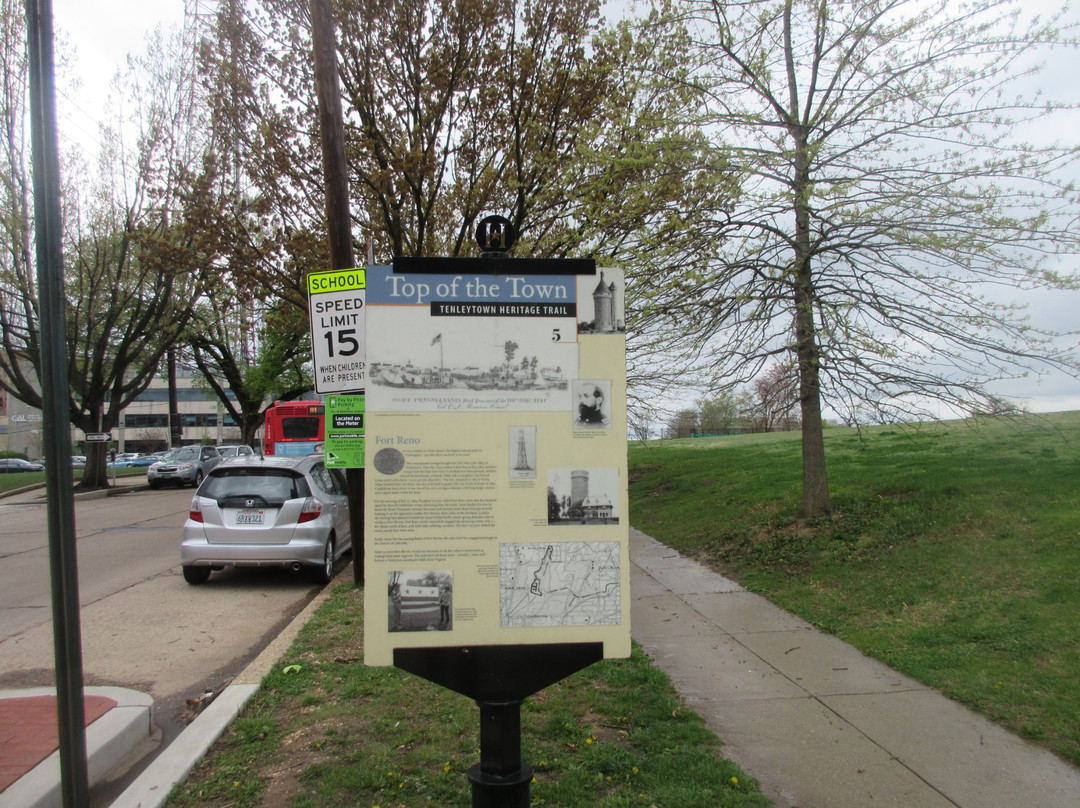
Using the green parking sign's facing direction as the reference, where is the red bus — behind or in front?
behind

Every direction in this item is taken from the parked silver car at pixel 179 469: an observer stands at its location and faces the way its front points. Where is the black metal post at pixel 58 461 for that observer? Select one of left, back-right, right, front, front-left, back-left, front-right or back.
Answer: front-left

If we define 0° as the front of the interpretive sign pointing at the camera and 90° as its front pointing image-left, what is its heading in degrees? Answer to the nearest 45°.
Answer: approximately 0°

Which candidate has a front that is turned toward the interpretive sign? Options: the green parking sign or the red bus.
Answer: the green parking sign

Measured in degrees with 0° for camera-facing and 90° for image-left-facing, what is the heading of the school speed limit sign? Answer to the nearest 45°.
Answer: approximately 0°

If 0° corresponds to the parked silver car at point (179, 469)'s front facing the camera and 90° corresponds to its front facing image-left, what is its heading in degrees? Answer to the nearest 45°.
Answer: approximately 45°
